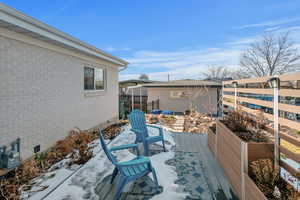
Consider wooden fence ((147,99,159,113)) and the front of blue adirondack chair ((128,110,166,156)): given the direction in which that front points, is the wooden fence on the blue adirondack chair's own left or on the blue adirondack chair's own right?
on the blue adirondack chair's own left

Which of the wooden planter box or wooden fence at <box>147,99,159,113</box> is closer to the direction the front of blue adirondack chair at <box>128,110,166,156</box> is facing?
the wooden planter box

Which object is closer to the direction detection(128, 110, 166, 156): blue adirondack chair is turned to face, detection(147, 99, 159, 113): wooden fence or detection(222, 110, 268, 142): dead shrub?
the dead shrub
